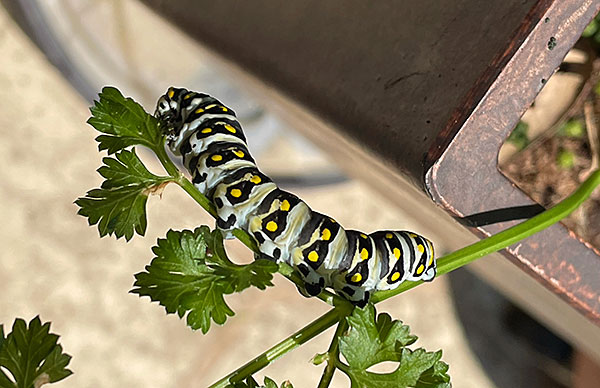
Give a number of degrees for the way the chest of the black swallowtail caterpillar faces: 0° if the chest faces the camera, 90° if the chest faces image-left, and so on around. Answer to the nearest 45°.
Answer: approximately 90°
